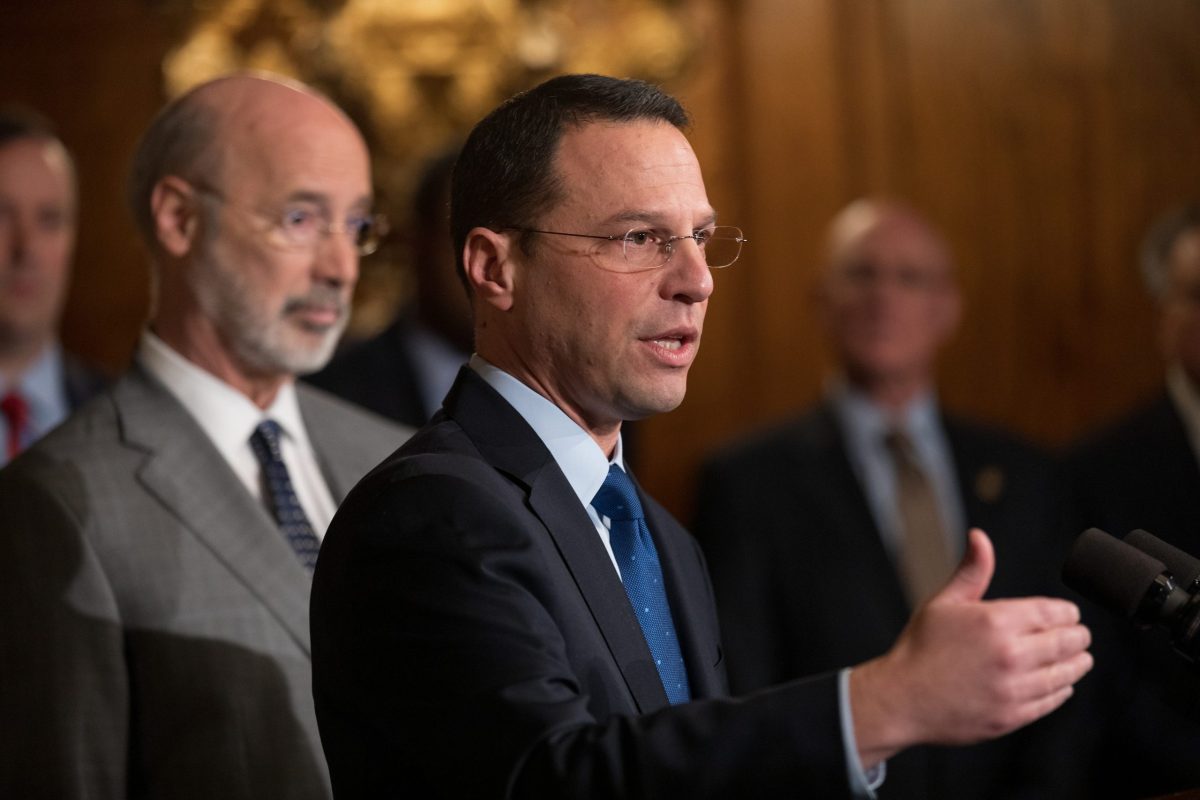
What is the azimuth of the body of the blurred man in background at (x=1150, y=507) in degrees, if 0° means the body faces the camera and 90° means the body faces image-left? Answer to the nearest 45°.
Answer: approximately 315°

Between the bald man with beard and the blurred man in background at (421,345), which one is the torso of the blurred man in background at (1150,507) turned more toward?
the bald man with beard

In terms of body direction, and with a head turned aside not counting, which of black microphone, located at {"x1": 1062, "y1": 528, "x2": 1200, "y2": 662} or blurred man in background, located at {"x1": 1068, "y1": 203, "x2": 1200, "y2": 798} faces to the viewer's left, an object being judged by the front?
the black microphone

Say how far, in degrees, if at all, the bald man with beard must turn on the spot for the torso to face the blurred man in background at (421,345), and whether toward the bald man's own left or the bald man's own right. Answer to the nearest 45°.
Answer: approximately 135° to the bald man's own left

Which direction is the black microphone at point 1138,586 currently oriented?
to the viewer's left

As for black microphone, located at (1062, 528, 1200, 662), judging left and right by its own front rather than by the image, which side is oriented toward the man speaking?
front

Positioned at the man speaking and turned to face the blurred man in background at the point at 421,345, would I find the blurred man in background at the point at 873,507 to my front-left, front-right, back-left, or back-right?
front-right

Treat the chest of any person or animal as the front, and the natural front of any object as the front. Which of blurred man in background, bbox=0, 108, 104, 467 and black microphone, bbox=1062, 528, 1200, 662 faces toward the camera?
the blurred man in background

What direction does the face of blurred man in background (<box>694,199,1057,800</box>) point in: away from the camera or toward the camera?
toward the camera

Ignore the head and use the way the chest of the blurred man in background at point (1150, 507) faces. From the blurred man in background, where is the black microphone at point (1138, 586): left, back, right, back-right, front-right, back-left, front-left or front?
front-right

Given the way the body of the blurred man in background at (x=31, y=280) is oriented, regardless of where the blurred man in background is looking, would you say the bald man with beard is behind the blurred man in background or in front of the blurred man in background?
in front

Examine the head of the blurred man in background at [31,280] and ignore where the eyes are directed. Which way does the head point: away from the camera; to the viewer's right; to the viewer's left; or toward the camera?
toward the camera

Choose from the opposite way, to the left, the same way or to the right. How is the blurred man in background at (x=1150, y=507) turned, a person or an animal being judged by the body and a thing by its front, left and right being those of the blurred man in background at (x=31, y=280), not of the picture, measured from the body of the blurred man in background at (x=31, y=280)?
the same way

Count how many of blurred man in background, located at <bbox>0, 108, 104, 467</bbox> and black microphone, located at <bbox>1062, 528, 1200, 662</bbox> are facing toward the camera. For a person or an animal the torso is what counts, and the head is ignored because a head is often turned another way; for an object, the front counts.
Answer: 1

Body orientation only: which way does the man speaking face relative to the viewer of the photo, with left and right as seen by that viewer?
facing the viewer and to the right of the viewer

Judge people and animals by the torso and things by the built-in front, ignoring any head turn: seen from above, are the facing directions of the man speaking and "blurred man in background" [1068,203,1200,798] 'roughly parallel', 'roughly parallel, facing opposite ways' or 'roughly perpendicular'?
roughly parallel
